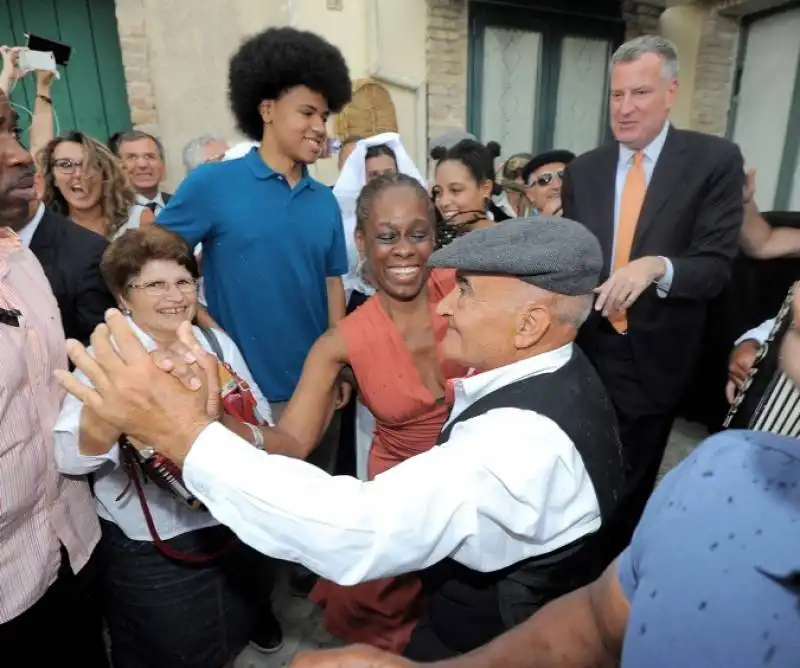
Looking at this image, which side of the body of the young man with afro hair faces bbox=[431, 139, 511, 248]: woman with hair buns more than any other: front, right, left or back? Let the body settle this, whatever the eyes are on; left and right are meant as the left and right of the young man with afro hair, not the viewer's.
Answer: left

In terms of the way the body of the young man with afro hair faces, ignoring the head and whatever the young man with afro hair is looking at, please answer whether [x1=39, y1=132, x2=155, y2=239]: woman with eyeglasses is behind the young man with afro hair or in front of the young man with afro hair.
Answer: behind

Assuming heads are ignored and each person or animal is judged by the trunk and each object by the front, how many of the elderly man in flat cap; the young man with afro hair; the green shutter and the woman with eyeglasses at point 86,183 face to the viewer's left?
1

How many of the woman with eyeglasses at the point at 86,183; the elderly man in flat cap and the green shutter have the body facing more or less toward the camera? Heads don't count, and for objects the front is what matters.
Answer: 2

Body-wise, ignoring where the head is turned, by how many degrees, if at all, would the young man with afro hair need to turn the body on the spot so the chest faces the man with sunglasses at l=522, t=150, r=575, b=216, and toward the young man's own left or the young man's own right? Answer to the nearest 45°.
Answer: approximately 90° to the young man's own left

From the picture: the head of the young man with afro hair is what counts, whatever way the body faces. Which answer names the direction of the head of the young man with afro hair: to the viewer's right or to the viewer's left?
to the viewer's right

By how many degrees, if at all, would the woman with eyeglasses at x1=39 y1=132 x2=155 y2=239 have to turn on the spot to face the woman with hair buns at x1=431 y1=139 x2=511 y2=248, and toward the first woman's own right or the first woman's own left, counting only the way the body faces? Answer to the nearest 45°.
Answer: approximately 90° to the first woman's own left

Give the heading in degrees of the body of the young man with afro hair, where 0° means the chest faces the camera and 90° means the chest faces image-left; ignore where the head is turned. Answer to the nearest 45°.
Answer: approximately 315°

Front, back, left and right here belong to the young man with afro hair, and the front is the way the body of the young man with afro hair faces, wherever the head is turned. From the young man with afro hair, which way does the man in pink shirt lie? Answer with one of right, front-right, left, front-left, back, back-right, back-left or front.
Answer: right

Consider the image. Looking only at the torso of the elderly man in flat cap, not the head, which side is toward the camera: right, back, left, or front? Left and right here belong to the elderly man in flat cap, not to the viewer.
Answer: left
